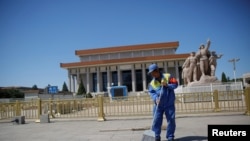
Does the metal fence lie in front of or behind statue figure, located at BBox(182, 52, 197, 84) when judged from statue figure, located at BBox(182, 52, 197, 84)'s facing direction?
in front

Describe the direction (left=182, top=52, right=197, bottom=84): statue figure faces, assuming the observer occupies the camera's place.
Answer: facing the viewer and to the left of the viewer

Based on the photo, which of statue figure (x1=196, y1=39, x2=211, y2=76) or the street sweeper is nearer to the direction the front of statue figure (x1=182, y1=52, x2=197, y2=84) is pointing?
the street sweeper

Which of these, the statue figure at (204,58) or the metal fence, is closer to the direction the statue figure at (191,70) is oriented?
the metal fence

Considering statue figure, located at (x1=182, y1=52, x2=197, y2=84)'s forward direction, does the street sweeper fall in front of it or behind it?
in front
